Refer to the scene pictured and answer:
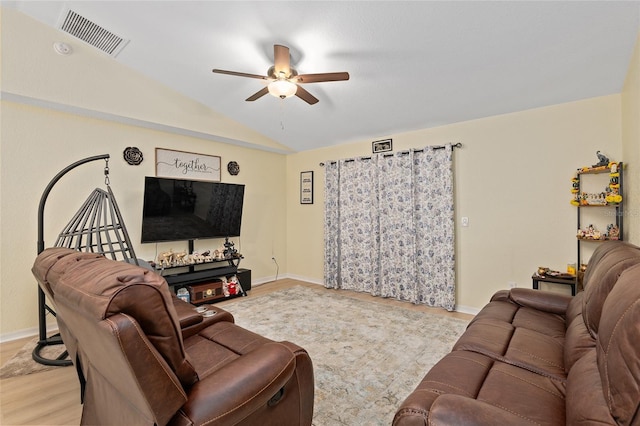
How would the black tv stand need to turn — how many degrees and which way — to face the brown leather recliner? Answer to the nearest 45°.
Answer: approximately 45° to its right

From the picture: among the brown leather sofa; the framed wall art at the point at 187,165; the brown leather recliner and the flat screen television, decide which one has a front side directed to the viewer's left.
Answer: the brown leather sofa

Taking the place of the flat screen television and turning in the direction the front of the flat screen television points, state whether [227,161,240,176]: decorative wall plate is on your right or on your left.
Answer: on your left

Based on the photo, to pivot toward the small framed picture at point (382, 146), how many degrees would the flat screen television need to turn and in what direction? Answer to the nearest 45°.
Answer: approximately 45° to its left

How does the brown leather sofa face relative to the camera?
to the viewer's left

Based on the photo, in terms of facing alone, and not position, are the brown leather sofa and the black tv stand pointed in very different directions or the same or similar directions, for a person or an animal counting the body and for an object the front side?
very different directions

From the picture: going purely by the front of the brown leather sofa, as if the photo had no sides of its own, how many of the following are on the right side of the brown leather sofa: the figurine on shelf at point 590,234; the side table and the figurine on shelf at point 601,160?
3

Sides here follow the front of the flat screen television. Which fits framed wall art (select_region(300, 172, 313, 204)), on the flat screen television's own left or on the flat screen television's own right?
on the flat screen television's own left

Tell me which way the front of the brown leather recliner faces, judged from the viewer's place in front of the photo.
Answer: facing away from the viewer and to the right of the viewer
